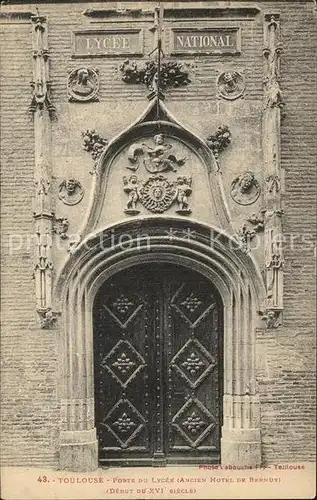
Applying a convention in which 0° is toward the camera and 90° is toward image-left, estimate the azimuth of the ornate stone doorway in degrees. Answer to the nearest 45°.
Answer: approximately 0°

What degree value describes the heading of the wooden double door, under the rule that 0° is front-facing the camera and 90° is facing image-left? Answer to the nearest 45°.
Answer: approximately 0°
